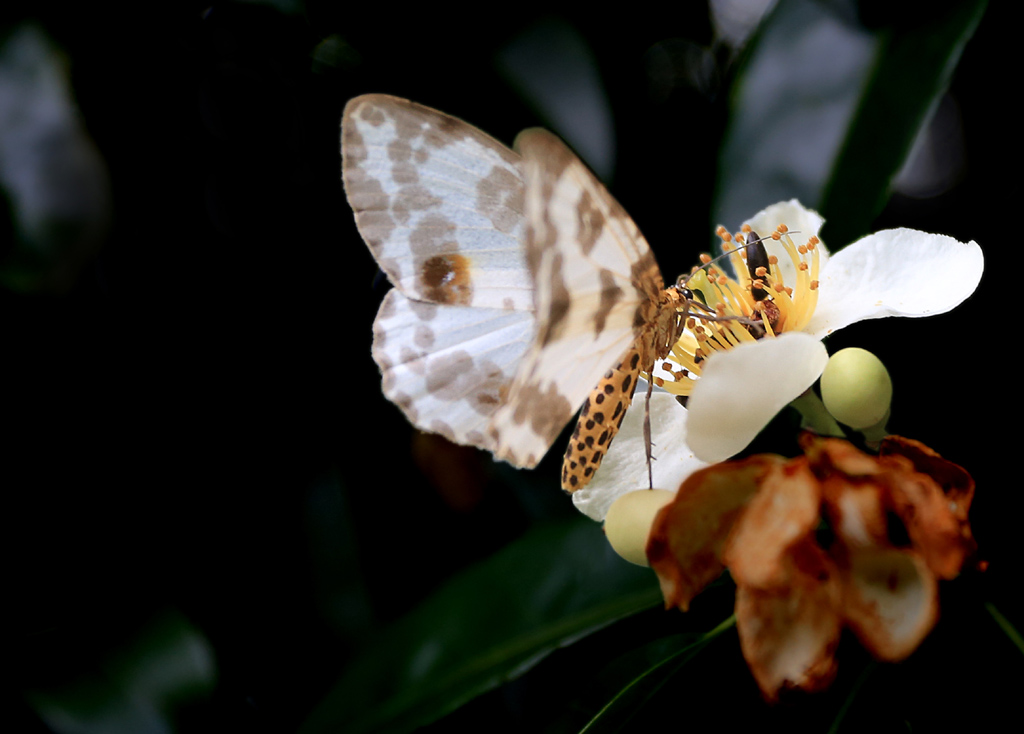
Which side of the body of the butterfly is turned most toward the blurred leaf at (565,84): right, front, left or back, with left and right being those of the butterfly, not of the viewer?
left

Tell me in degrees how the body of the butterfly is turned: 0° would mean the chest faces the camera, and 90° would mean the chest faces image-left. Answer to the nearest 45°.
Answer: approximately 270°

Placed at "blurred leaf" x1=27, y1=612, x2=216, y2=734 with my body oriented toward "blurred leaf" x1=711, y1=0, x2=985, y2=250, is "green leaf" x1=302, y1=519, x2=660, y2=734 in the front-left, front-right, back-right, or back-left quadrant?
front-right
